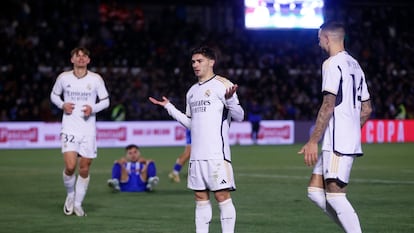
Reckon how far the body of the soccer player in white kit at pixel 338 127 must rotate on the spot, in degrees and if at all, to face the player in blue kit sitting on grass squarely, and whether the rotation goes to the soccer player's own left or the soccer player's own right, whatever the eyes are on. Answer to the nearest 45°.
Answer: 0° — they already face them

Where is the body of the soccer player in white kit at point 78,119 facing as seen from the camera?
toward the camera

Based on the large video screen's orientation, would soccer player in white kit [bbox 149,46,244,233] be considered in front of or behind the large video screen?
in front

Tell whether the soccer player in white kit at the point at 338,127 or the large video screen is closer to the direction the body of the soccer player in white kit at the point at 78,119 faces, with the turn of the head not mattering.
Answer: the soccer player in white kit

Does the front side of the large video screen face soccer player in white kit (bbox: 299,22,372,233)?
yes

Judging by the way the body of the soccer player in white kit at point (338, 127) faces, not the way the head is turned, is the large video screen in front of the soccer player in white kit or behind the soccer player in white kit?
in front

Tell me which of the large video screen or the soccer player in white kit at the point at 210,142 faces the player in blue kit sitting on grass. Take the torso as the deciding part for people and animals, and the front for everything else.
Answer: the large video screen

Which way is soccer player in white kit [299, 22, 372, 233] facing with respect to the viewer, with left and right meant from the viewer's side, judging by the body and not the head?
facing away from the viewer and to the left of the viewer

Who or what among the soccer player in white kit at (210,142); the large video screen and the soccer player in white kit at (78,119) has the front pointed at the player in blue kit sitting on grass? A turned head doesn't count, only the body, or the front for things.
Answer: the large video screen

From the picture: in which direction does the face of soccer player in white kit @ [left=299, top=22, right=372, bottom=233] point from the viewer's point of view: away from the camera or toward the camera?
away from the camera

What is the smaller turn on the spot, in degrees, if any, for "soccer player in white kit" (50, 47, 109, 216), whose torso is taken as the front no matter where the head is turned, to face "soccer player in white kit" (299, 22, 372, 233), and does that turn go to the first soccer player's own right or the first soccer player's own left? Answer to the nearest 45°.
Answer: approximately 45° to the first soccer player's own left

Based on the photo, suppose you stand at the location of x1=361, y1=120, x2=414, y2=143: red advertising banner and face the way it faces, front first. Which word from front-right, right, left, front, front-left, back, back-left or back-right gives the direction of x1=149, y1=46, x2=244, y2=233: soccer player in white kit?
front

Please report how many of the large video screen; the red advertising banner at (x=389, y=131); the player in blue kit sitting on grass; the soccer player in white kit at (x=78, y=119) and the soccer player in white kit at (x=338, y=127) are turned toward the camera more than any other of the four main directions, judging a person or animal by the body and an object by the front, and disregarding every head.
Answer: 4

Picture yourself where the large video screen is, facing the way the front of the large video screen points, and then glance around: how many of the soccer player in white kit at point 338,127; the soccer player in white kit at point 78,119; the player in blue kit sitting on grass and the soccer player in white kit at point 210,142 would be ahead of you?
4

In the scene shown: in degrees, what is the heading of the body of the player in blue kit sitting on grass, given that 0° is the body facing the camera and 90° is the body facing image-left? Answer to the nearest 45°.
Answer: approximately 0°

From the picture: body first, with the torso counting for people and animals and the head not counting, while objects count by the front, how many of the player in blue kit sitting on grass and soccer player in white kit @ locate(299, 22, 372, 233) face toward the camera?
1

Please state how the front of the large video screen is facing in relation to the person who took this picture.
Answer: facing the viewer
